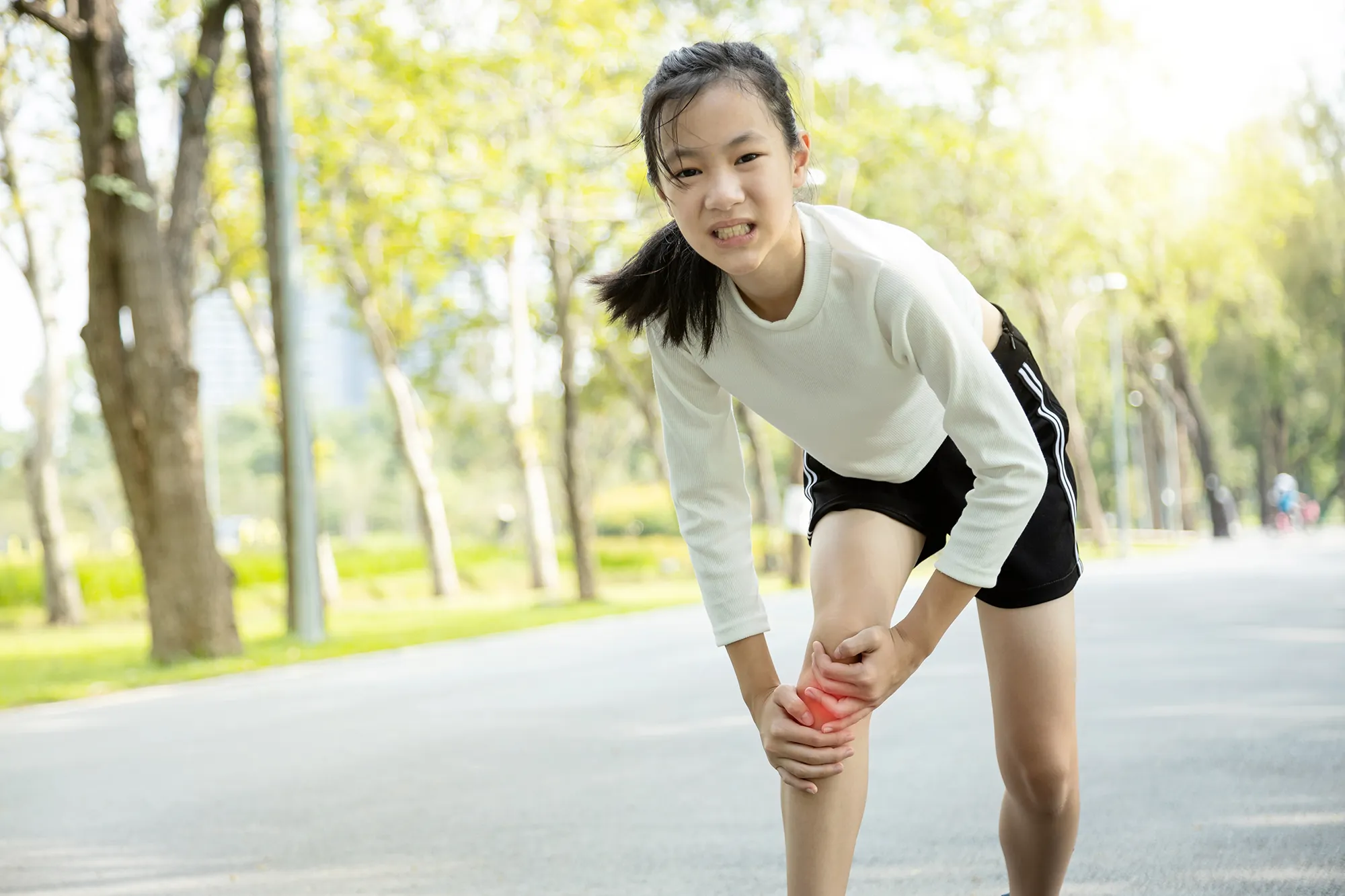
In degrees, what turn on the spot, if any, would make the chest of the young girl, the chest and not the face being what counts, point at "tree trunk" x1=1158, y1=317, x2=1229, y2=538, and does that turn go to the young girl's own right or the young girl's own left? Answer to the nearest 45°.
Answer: approximately 135° to the young girl's own right

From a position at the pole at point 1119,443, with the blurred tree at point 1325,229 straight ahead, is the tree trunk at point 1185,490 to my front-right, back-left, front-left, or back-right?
front-left

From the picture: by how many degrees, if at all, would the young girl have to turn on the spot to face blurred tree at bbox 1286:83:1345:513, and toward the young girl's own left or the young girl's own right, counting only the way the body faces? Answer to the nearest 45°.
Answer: approximately 135° to the young girl's own right

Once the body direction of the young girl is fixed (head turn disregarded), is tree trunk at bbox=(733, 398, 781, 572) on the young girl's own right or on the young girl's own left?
on the young girl's own right

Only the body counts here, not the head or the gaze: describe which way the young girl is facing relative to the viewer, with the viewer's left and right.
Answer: facing the viewer and to the left of the viewer

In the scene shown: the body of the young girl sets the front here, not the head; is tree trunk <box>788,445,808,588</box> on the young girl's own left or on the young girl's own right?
on the young girl's own right

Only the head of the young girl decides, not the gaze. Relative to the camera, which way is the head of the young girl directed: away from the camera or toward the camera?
toward the camera

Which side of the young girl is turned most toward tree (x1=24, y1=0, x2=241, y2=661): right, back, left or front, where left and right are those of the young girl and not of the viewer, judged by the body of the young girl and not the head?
right

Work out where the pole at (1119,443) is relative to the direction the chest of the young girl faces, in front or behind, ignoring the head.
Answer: behind

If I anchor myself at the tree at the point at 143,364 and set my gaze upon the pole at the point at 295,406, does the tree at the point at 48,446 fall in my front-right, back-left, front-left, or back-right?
front-left

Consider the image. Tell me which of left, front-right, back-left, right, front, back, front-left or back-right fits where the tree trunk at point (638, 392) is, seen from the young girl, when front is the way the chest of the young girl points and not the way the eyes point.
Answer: back-right

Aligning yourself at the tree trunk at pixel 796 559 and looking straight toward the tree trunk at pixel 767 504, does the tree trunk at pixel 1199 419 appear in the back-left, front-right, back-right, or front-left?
front-right
